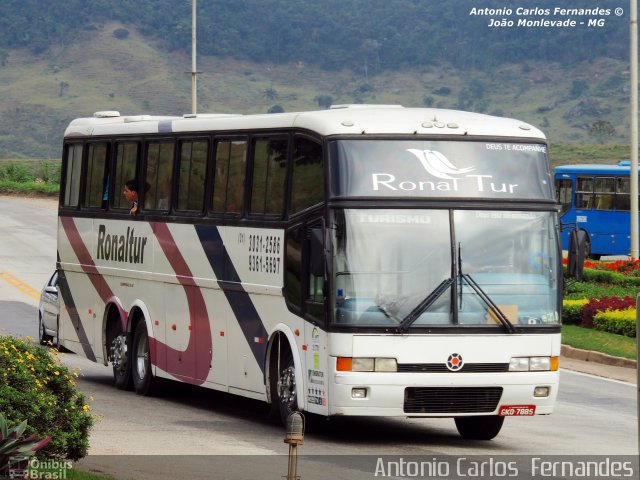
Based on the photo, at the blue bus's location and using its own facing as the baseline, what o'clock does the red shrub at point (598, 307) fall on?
The red shrub is roughly at 9 o'clock from the blue bus.

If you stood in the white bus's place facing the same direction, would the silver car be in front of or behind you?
behind

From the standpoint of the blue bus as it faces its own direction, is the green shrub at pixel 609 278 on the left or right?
on its left

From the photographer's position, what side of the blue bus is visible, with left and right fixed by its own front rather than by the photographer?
left

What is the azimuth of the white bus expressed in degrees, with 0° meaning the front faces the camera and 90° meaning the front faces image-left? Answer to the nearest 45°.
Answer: approximately 315°

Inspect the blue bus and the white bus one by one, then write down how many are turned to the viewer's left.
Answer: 1

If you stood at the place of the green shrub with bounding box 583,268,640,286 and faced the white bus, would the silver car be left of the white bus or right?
right

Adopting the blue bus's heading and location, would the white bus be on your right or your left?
on your left
